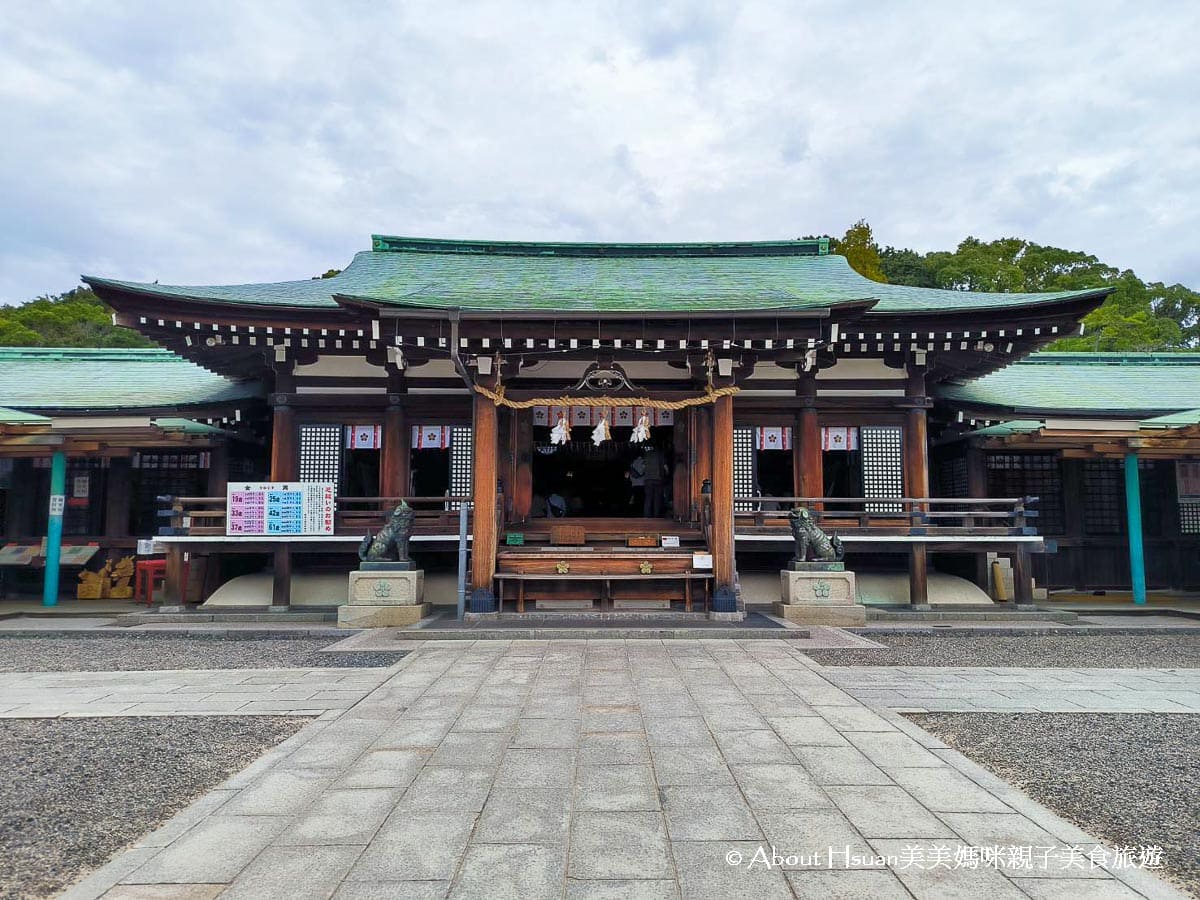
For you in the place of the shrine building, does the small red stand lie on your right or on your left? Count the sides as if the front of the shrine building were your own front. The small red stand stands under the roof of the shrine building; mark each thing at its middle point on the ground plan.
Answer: on your right

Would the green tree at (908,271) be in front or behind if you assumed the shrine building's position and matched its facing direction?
behind

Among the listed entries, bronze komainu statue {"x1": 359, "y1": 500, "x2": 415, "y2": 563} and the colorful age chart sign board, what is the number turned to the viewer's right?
1

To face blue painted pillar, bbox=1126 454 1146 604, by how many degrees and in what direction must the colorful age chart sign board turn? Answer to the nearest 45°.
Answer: approximately 90° to its left

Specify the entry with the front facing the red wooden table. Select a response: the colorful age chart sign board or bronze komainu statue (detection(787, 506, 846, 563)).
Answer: the bronze komainu statue
